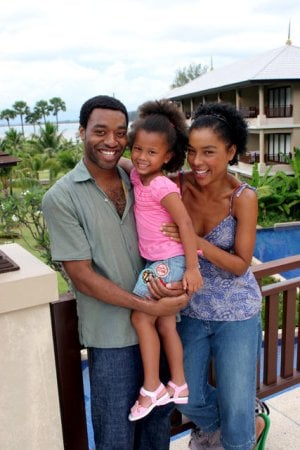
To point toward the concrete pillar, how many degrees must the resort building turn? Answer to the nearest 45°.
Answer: approximately 45° to its left

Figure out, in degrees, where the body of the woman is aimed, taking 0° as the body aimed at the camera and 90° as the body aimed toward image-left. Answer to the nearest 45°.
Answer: approximately 45°

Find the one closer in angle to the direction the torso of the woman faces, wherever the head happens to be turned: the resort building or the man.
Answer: the man

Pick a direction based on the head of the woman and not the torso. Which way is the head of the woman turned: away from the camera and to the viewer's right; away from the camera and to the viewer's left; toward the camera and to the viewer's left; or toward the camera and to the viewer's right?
toward the camera and to the viewer's left

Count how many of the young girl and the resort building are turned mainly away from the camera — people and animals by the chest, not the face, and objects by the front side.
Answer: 0

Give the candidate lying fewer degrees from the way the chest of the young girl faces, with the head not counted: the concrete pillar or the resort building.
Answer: the concrete pillar

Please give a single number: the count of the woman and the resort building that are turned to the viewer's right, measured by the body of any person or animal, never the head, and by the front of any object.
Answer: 0

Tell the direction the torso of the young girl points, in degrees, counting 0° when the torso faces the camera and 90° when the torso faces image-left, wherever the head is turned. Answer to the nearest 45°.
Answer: approximately 45°

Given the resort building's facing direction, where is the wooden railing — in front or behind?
in front

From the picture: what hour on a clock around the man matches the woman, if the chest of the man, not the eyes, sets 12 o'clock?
The woman is roughly at 10 o'clock from the man.
